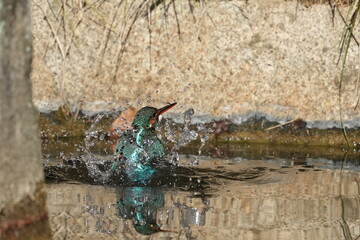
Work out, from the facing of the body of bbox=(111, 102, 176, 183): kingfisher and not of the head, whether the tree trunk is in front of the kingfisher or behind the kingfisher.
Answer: behind

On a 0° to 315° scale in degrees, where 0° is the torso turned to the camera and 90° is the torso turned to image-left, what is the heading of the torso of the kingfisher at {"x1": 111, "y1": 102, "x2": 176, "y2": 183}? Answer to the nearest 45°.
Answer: approximately 180°
